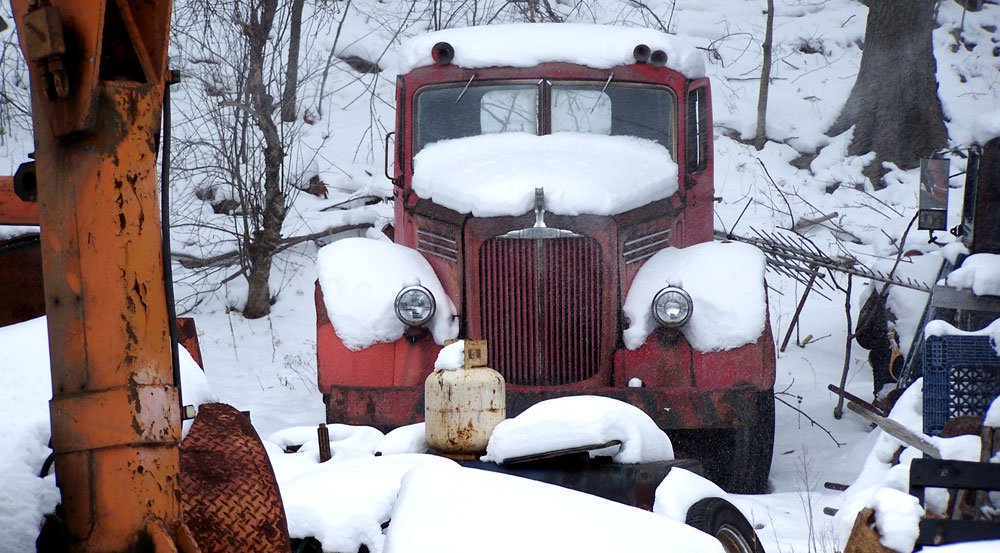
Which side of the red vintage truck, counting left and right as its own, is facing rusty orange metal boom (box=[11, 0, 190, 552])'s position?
front

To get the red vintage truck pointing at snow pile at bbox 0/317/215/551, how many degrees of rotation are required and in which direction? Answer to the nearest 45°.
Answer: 0° — it already faces it

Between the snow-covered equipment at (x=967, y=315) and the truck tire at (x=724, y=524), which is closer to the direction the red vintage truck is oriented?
the truck tire

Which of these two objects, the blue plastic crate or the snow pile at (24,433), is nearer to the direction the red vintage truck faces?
the snow pile

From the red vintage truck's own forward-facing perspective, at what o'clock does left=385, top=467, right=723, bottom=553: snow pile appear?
The snow pile is roughly at 12 o'clock from the red vintage truck.

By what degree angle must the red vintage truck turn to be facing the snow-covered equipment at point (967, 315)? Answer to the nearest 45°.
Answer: approximately 90° to its left

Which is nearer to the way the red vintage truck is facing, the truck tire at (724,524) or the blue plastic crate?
the truck tire

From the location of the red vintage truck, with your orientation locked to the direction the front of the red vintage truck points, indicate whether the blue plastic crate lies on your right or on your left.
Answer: on your left

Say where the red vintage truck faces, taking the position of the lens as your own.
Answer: facing the viewer

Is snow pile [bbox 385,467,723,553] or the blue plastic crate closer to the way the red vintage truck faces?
the snow pile
